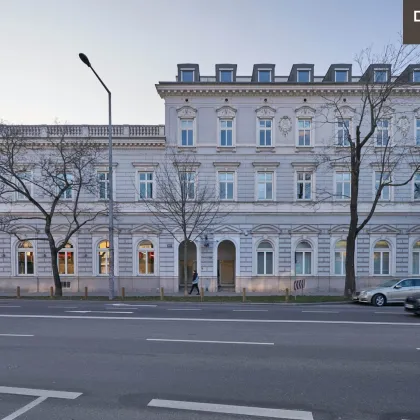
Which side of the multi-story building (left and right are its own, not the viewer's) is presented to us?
front

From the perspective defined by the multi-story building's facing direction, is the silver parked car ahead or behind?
ahead
